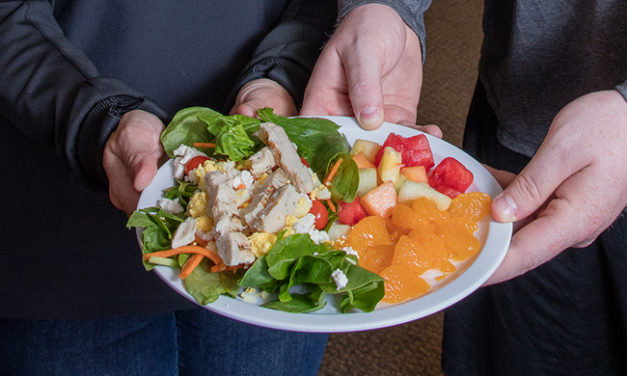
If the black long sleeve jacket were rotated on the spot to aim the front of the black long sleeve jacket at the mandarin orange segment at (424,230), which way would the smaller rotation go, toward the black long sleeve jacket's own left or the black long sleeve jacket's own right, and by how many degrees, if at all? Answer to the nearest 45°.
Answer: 0° — it already faces it

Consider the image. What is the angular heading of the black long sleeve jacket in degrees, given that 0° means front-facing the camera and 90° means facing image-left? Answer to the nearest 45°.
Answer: approximately 315°

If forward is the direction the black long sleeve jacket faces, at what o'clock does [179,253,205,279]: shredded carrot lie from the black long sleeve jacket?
The shredded carrot is roughly at 1 o'clock from the black long sleeve jacket.

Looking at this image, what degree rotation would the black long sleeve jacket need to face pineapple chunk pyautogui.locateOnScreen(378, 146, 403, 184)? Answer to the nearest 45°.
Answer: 0° — it already faces it

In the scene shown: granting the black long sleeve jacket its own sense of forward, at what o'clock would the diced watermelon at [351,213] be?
The diced watermelon is roughly at 12 o'clock from the black long sleeve jacket.
